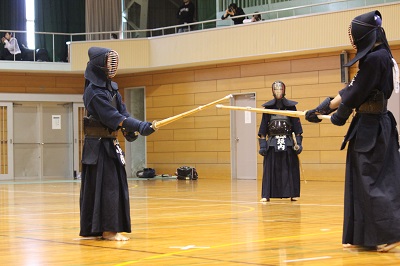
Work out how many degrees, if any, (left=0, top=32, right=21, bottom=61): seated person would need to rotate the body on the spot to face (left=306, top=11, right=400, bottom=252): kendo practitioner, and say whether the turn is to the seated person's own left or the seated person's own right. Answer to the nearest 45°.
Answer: approximately 45° to the seated person's own left

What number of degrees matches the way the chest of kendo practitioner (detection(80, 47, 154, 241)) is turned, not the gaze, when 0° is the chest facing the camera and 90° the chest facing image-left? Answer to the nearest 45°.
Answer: approximately 270°

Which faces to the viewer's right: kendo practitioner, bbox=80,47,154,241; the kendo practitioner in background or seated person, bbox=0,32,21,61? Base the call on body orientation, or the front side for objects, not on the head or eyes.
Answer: the kendo practitioner

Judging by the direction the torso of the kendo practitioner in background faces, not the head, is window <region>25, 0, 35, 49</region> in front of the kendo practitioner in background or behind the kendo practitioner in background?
behind

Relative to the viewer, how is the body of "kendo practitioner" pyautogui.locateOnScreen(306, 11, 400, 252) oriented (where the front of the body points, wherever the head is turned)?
to the viewer's left

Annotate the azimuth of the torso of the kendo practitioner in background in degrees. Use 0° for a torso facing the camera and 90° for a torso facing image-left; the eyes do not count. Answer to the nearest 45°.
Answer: approximately 0°

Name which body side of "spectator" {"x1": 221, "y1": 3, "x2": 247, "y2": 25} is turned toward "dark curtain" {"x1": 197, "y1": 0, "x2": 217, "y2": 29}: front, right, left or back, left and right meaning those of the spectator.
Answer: right

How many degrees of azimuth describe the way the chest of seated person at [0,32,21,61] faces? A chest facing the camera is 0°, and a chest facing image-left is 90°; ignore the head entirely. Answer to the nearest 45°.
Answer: approximately 45°
